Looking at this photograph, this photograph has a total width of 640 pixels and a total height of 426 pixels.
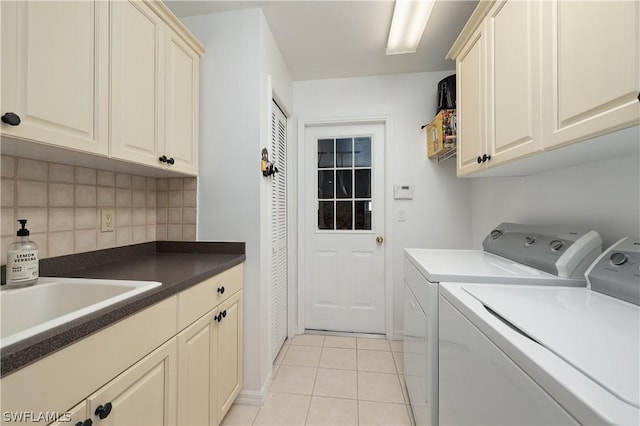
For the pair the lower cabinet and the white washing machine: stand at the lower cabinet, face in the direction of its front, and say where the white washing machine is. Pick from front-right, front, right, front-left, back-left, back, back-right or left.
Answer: front

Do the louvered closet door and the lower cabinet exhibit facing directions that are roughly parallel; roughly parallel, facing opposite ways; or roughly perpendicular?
roughly parallel

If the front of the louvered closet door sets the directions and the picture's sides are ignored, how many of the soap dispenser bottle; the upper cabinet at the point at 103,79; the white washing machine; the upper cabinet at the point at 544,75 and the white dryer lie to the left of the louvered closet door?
0

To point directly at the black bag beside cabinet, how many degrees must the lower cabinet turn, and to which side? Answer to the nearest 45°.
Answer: approximately 45° to its left

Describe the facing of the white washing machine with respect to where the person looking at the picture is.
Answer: facing the viewer and to the left of the viewer

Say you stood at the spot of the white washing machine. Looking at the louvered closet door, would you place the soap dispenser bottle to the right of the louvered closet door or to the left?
left

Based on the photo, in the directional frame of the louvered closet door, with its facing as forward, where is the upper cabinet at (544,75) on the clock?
The upper cabinet is roughly at 2 o'clock from the louvered closet door.

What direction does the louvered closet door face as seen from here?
to the viewer's right

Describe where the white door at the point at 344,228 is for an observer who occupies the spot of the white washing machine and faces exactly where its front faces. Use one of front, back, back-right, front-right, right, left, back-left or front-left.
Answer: right

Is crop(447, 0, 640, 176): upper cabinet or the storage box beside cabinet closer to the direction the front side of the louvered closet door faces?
the storage box beside cabinet

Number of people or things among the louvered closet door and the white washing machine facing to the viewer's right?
1

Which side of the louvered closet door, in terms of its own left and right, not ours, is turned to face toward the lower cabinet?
right

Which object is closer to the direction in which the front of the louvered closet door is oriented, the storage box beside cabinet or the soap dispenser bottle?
the storage box beside cabinet

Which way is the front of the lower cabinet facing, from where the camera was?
facing the viewer and to the right of the viewer
